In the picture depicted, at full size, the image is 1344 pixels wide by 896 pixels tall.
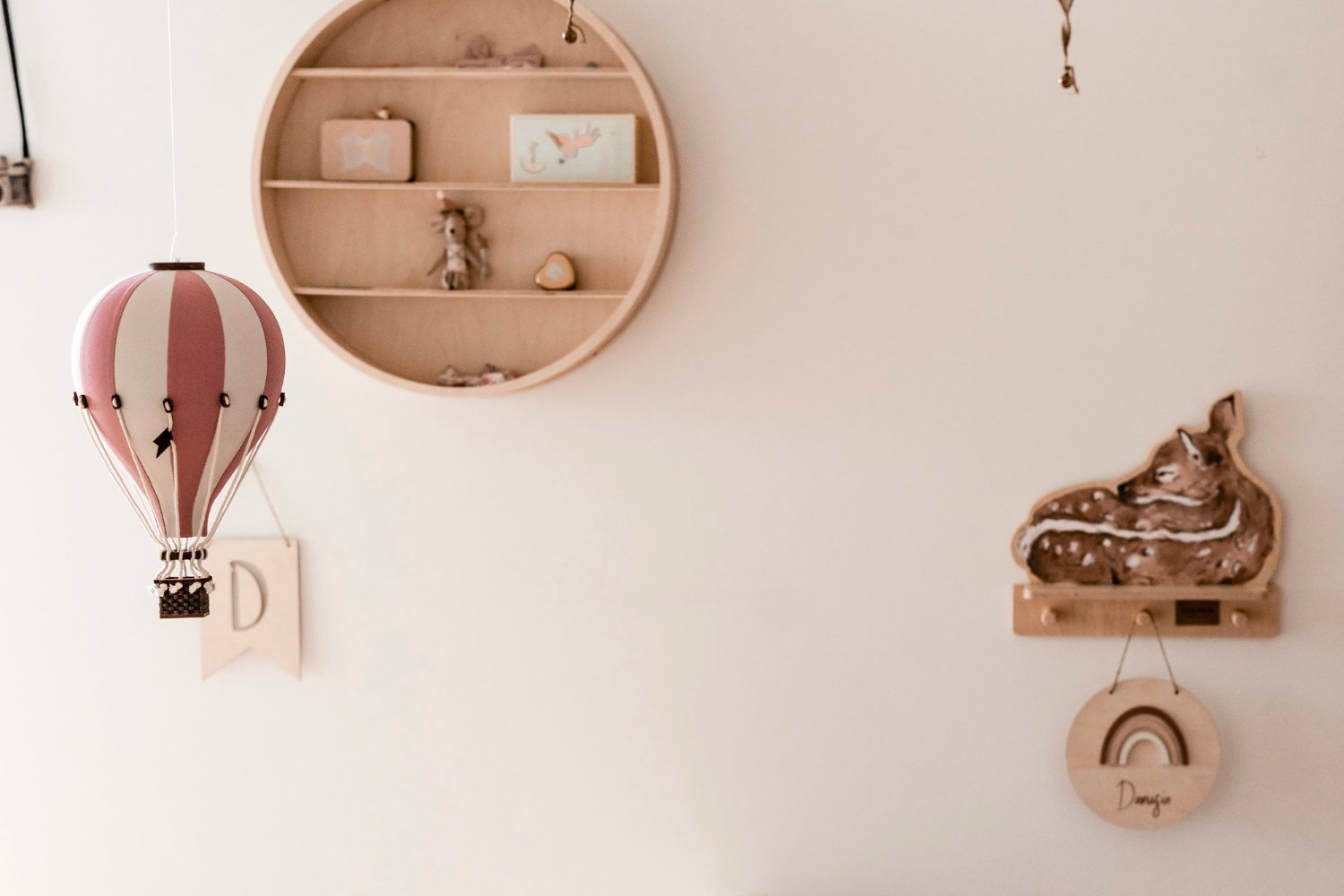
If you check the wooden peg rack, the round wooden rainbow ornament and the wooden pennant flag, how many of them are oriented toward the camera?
3

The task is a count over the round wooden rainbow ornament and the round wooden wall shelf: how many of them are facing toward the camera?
2

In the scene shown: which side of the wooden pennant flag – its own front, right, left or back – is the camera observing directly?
front

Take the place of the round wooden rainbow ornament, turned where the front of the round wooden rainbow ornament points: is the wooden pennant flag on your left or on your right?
on your right

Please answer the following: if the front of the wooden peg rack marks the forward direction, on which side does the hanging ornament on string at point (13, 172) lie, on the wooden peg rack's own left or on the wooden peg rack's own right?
on the wooden peg rack's own right

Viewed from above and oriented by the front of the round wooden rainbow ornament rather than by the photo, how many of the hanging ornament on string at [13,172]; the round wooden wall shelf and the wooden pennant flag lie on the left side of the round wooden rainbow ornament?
0

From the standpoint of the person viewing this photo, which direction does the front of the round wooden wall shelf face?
facing the viewer

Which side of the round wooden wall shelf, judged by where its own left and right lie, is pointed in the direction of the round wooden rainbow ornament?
left

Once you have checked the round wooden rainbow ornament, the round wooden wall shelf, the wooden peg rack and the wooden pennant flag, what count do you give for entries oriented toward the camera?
4

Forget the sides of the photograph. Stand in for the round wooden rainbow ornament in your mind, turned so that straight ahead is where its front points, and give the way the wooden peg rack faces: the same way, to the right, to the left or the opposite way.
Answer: the same way

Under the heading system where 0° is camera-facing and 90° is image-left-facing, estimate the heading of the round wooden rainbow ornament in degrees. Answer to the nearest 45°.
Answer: approximately 0°

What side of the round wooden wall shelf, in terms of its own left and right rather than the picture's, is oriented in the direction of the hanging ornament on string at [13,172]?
right
